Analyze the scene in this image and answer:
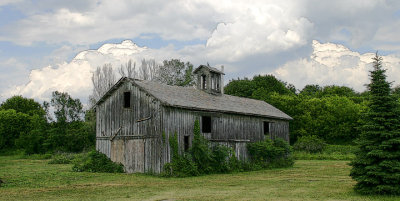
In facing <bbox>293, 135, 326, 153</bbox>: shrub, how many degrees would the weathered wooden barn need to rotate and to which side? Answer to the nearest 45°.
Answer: approximately 180°

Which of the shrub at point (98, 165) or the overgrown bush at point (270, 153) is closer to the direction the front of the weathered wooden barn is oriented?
the shrub

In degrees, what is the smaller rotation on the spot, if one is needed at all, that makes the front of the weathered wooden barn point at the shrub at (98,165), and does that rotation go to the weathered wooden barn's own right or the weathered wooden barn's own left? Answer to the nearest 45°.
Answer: approximately 45° to the weathered wooden barn's own right

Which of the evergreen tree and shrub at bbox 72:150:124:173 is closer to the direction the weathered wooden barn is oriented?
the shrub

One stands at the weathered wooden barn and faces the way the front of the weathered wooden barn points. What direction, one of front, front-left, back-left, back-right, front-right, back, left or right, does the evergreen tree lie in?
left

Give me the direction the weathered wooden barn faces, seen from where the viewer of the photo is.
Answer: facing the viewer and to the left of the viewer

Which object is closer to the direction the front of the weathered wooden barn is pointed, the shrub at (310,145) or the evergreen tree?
the evergreen tree
